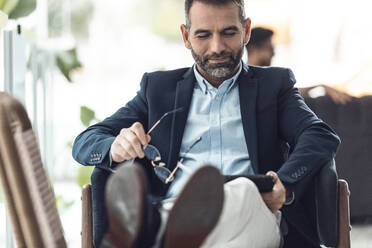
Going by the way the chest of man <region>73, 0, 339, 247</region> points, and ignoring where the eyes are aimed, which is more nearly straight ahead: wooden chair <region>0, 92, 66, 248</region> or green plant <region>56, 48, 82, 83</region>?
the wooden chair

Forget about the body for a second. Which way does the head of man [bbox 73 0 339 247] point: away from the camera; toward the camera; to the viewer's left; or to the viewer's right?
toward the camera

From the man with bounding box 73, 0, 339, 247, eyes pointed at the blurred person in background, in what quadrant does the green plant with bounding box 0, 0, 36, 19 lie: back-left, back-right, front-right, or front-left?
front-left

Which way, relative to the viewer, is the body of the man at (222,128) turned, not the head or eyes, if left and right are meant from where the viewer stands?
facing the viewer

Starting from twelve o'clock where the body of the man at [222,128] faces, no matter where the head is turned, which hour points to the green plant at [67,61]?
The green plant is roughly at 5 o'clock from the man.

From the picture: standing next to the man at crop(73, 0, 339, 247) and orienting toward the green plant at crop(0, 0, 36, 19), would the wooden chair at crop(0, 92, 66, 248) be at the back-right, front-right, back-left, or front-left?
back-left

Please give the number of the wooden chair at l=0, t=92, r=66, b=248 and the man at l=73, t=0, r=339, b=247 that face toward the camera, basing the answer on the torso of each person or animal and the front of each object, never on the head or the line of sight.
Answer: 1

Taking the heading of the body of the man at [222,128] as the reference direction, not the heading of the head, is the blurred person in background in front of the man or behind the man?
behind
